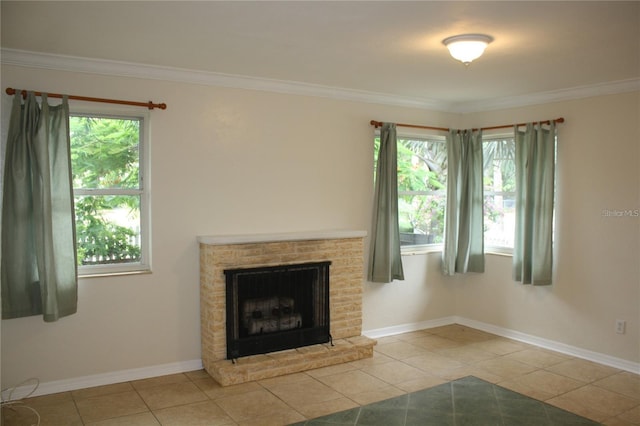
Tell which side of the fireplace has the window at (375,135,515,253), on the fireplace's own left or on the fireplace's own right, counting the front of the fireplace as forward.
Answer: on the fireplace's own left

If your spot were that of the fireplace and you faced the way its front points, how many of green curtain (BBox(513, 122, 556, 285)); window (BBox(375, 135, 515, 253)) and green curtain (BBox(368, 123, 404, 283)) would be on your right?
0

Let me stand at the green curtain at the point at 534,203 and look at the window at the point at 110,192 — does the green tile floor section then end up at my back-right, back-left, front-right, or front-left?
front-left

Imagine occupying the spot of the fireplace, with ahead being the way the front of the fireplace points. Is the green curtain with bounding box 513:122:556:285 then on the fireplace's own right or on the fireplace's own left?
on the fireplace's own left

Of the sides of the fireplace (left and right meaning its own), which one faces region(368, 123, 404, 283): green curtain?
left

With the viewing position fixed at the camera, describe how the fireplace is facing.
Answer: facing the viewer and to the right of the viewer

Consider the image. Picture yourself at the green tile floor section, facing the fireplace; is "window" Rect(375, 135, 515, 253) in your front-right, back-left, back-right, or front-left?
front-right

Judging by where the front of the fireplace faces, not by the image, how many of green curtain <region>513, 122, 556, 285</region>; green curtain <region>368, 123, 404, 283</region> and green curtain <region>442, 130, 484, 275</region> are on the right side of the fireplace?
0

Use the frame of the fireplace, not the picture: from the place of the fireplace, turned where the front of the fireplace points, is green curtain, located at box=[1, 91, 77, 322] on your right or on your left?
on your right

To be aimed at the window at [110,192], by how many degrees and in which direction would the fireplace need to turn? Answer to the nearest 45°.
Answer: approximately 135° to its right

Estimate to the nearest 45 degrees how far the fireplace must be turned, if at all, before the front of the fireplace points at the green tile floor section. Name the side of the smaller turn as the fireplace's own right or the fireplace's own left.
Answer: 0° — it already faces it
